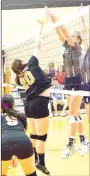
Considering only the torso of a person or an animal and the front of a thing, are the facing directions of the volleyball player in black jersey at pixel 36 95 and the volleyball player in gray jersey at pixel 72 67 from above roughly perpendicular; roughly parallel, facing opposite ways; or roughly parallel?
roughly parallel, facing opposite ways

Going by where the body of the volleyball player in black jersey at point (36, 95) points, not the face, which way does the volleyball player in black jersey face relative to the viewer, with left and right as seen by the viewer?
facing away from the viewer and to the right of the viewer

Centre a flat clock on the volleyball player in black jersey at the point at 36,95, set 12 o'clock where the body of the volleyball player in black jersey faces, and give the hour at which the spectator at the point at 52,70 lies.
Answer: The spectator is roughly at 11 o'clock from the volleyball player in black jersey.

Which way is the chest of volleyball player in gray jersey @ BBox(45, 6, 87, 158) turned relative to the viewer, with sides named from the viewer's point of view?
facing the viewer and to the left of the viewer

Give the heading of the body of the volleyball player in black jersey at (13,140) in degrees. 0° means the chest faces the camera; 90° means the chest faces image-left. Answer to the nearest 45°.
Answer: approximately 180°

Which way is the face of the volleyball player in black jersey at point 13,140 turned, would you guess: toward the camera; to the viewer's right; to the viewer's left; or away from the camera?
away from the camera

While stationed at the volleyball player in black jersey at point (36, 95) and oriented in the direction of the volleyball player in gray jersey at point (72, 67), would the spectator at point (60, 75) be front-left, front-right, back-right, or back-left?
front-left

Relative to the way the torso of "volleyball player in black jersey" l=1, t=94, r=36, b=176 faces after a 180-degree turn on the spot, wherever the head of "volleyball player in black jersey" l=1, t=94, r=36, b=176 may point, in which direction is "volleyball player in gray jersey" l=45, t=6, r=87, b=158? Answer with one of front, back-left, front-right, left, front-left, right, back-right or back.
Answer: back-left
